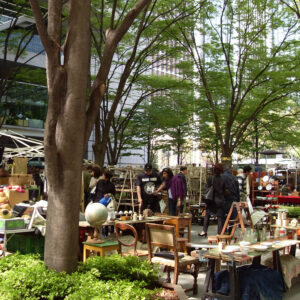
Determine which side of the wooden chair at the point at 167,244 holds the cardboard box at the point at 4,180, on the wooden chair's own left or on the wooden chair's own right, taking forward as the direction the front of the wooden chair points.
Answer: on the wooden chair's own left

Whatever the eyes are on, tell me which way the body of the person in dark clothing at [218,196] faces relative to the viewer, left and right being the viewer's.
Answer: facing away from the viewer and to the left of the viewer

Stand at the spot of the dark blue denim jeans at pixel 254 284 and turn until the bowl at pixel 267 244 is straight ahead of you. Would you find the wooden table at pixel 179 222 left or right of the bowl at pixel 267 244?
left

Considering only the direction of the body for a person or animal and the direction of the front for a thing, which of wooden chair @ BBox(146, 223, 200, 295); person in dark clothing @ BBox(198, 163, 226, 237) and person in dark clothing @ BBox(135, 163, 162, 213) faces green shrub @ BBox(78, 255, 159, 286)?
person in dark clothing @ BBox(135, 163, 162, 213)

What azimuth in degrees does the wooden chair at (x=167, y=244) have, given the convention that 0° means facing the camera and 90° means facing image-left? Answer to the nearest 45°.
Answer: approximately 225°

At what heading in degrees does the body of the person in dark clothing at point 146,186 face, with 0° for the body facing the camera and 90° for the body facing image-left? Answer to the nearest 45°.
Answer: approximately 0°

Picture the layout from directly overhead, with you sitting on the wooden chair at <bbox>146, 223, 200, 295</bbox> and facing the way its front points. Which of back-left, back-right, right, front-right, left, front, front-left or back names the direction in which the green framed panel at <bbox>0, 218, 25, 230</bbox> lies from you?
back-left

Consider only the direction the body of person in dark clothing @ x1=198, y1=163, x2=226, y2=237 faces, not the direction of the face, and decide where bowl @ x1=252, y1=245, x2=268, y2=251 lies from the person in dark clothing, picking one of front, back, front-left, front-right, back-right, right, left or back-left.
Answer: back-left

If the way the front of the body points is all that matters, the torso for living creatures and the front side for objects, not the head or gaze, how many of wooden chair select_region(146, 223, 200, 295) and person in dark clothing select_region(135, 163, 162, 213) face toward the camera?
1

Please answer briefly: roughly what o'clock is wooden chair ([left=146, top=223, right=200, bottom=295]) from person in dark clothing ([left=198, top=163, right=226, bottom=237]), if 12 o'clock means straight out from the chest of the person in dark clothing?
The wooden chair is roughly at 8 o'clock from the person in dark clothing.
